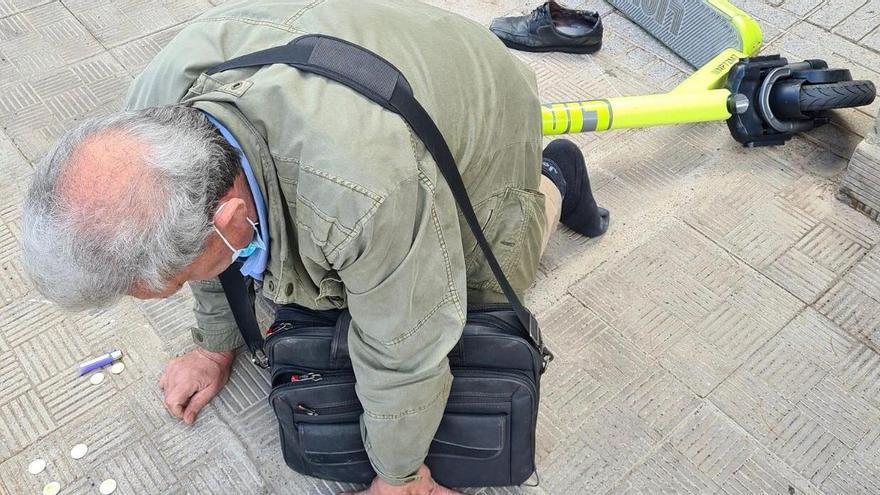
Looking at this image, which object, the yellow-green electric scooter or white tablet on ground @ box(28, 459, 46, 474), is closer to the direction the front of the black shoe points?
the white tablet on ground

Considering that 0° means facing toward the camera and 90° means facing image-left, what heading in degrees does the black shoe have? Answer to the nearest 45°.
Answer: approximately 90°

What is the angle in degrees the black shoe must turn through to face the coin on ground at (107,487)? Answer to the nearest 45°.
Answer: approximately 45° to its left

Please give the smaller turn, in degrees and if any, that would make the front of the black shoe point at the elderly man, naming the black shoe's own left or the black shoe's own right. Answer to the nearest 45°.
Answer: approximately 90° to the black shoe's own left

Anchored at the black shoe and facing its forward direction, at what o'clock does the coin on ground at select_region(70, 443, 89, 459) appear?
The coin on ground is roughly at 10 o'clock from the black shoe.

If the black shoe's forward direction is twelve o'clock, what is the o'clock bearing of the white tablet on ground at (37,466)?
The white tablet on ground is roughly at 10 o'clock from the black shoe.
